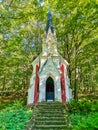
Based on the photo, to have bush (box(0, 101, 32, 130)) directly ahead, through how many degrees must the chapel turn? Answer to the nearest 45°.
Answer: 0° — it already faces it

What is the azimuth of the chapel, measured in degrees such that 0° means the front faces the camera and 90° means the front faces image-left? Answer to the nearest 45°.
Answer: approximately 0°
